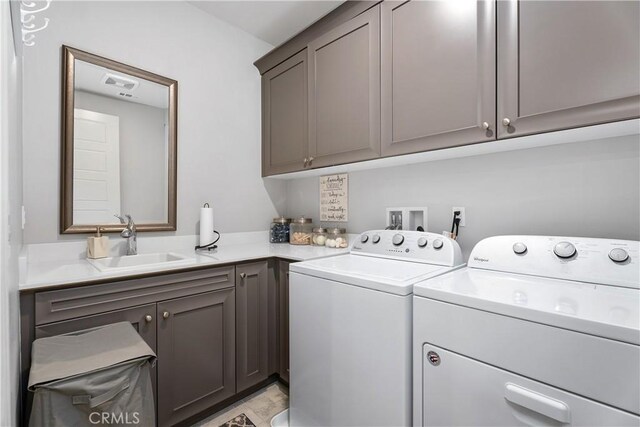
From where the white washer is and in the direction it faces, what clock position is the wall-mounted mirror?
The wall-mounted mirror is roughly at 2 o'clock from the white washer.

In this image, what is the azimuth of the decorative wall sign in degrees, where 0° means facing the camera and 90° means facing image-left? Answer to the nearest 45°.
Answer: approximately 45°

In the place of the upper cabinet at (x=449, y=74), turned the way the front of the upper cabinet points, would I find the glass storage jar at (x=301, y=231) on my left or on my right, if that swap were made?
on my right

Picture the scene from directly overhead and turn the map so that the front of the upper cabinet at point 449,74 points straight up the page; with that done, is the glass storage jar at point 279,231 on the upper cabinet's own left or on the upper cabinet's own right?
on the upper cabinet's own right

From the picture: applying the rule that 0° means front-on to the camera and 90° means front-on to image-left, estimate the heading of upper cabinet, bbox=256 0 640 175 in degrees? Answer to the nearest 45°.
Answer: approximately 45°

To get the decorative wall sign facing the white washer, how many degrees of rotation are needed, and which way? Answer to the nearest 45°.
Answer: approximately 45° to its left
